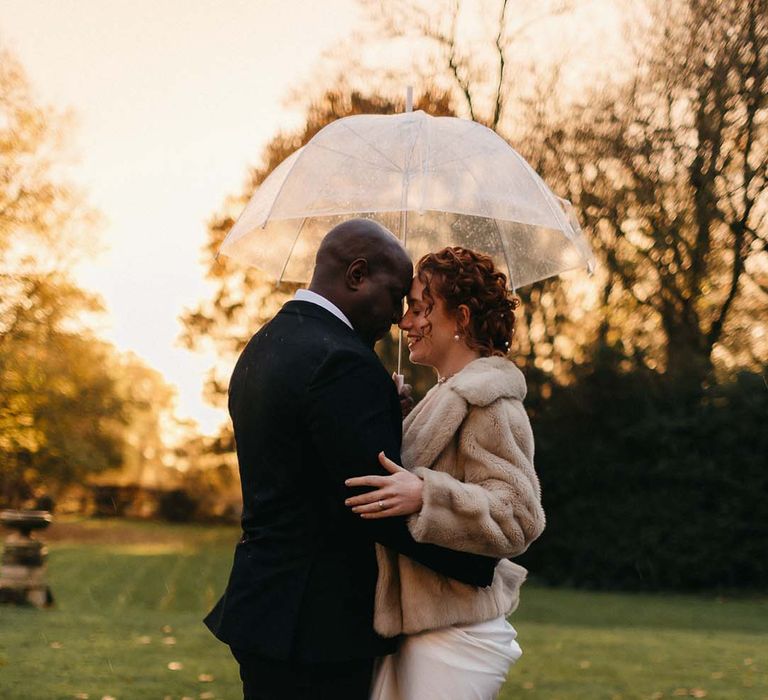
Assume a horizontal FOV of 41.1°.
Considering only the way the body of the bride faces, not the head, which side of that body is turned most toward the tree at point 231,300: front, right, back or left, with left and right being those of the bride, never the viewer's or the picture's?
right

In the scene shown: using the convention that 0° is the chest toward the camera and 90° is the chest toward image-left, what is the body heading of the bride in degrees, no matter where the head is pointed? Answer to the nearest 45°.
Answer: approximately 90°

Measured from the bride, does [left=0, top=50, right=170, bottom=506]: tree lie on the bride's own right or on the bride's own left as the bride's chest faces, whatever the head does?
on the bride's own right

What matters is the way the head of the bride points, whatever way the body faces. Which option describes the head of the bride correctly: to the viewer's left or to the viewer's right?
to the viewer's left

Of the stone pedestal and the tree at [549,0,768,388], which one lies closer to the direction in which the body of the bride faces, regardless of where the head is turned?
the stone pedestal

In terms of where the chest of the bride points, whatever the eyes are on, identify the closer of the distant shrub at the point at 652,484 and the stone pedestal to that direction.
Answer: the stone pedestal

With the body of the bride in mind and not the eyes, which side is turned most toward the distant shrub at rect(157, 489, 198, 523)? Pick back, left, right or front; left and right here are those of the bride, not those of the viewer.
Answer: right

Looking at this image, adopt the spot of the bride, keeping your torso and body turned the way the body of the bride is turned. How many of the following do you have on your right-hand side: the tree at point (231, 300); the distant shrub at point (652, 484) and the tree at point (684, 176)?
3

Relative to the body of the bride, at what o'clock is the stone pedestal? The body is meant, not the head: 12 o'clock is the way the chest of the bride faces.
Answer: The stone pedestal is roughly at 2 o'clock from the bride.
